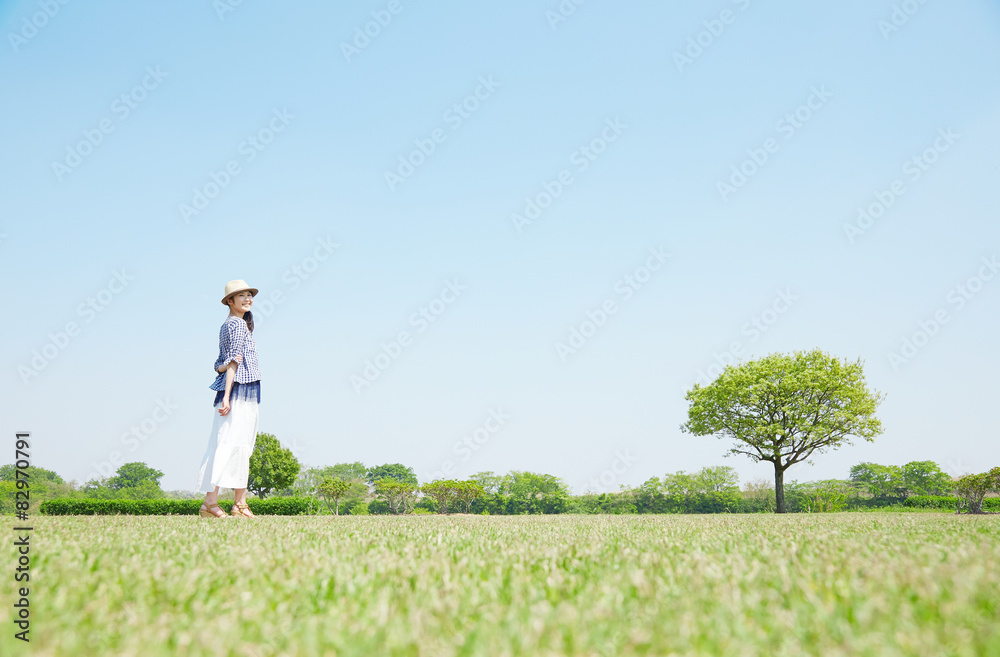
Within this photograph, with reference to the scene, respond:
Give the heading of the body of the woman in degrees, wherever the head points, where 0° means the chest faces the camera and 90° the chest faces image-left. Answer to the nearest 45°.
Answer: approximately 270°
